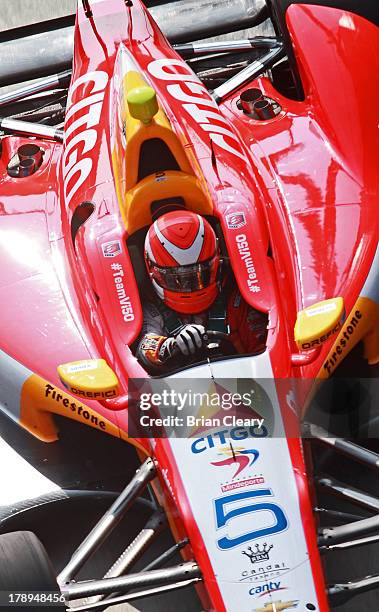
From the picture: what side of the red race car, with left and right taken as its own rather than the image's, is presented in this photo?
front

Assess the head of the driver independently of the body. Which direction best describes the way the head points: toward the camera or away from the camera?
toward the camera

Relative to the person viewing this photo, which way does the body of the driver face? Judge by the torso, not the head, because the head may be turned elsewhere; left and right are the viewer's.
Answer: facing the viewer
